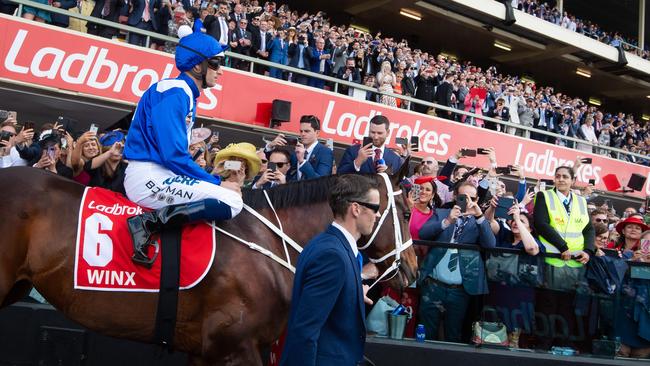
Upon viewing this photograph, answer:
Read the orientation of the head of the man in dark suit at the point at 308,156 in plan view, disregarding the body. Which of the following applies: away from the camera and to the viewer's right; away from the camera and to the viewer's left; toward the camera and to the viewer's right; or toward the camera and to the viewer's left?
toward the camera and to the viewer's left

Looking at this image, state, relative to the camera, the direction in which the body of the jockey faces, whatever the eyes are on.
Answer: to the viewer's right

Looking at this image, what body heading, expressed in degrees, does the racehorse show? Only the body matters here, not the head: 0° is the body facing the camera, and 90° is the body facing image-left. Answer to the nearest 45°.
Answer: approximately 270°

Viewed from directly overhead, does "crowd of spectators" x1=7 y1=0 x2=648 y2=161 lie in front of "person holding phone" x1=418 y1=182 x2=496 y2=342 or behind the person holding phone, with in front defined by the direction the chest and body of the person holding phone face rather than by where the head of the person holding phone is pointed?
behind

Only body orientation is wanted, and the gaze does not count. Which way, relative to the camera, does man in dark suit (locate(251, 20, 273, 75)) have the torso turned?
toward the camera

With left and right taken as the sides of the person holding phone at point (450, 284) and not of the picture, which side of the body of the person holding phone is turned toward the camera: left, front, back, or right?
front

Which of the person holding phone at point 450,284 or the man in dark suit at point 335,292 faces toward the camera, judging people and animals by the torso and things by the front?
the person holding phone

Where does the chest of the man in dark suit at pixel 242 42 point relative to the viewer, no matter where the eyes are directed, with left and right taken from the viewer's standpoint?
facing the viewer

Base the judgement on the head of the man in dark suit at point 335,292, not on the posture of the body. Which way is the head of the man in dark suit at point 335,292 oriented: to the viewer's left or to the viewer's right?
to the viewer's right

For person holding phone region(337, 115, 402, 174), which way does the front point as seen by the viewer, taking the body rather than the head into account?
toward the camera

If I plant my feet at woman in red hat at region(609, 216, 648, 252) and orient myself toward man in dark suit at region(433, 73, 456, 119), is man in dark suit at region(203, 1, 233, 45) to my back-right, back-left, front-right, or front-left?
front-left

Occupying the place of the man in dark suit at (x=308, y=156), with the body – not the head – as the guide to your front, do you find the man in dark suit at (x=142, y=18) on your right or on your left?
on your right

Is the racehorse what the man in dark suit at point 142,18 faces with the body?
yes

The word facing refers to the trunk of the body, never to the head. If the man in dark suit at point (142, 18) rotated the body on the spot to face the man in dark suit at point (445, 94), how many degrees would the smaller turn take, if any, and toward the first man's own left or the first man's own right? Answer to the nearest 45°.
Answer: approximately 90° to the first man's own left

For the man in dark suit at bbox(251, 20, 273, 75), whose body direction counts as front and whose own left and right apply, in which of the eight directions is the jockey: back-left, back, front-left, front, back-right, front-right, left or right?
front

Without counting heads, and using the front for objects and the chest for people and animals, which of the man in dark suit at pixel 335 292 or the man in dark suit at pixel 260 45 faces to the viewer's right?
the man in dark suit at pixel 335 292

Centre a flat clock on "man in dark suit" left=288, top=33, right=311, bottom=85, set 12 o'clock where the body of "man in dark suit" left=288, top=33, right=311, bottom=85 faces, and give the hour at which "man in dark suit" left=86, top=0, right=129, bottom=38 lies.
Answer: "man in dark suit" left=86, top=0, right=129, bottom=38 is roughly at 2 o'clock from "man in dark suit" left=288, top=33, right=311, bottom=85.

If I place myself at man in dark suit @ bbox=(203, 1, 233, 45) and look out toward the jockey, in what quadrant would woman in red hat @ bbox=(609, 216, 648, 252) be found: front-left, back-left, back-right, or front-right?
front-left
